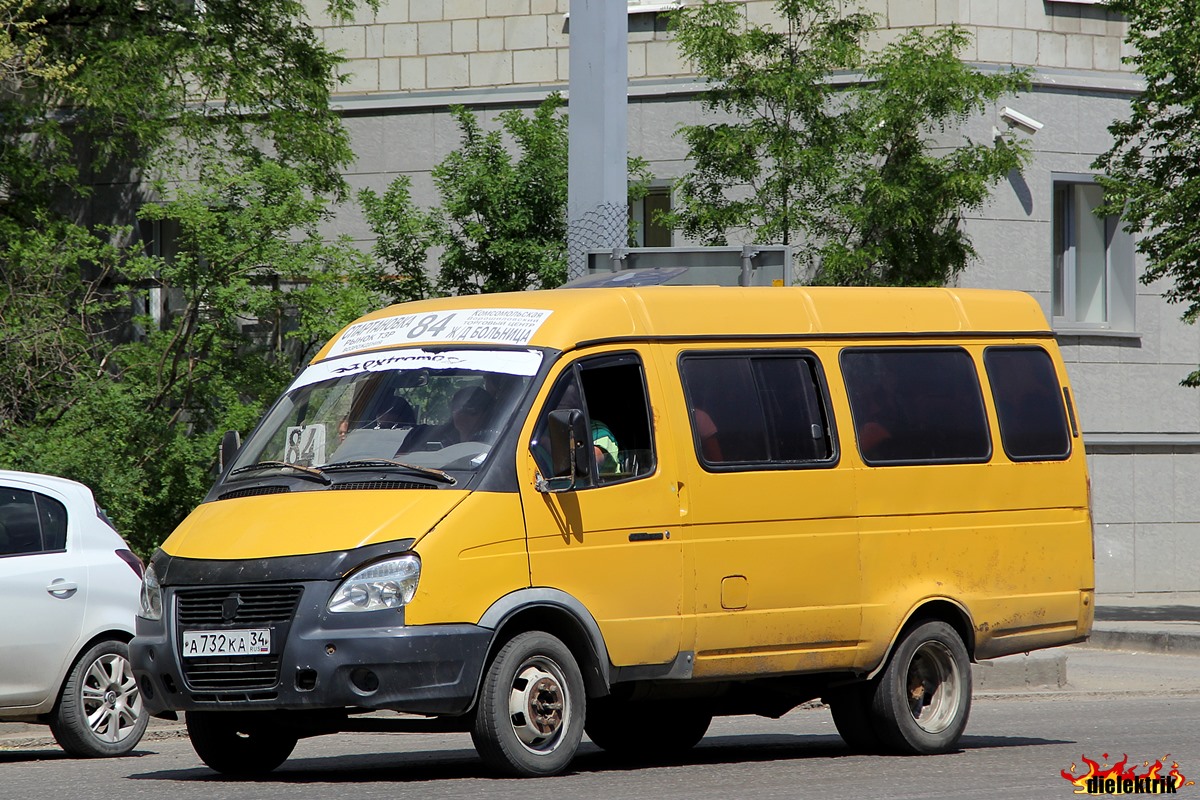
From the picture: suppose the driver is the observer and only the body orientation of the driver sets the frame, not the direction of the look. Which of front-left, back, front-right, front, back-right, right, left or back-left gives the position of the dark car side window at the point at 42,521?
right

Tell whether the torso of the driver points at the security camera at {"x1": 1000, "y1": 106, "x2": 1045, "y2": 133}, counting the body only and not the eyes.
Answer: no

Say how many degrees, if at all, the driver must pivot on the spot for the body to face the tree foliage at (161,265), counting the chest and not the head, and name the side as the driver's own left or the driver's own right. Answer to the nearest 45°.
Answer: approximately 135° to the driver's own right

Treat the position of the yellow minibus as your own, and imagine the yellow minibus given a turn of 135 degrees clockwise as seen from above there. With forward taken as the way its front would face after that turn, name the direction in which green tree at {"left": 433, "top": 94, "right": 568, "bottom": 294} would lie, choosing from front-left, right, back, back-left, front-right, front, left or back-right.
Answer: front

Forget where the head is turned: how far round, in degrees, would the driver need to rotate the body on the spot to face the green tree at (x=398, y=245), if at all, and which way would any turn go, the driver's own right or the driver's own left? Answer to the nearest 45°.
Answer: approximately 135° to the driver's own right

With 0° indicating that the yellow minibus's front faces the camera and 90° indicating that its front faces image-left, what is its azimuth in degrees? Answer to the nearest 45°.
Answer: approximately 45°

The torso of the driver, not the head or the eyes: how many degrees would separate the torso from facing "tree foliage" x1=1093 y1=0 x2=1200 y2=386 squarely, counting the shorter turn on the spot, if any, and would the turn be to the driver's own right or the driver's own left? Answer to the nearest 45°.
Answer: approximately 180°

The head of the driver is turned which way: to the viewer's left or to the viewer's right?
to the viewer's left

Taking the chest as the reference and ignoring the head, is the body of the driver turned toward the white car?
no

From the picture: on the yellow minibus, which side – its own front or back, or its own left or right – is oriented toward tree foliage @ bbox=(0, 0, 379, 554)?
right

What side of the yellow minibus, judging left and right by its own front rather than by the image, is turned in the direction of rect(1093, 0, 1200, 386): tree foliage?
back

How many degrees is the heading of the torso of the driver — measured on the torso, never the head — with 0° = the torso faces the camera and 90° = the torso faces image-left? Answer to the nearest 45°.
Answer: approximately 45°

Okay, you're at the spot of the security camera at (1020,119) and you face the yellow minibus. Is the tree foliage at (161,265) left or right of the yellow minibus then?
right

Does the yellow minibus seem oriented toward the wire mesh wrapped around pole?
no
